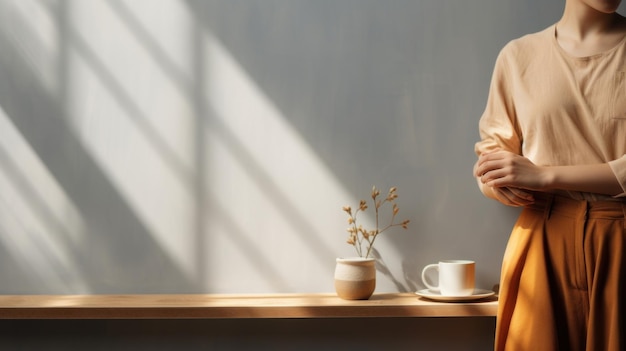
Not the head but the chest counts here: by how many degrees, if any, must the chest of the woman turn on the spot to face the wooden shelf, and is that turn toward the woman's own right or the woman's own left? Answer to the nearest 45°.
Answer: approximately 90° to the woman's own right

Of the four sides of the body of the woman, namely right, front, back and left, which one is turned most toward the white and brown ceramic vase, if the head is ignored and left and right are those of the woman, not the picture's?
right

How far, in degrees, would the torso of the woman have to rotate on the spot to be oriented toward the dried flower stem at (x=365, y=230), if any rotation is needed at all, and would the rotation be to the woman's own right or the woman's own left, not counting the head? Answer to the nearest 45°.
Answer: approximately 90° to the woman's own right

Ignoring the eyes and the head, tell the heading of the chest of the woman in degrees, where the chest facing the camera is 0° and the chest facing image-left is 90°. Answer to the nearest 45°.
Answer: approximately 0°
